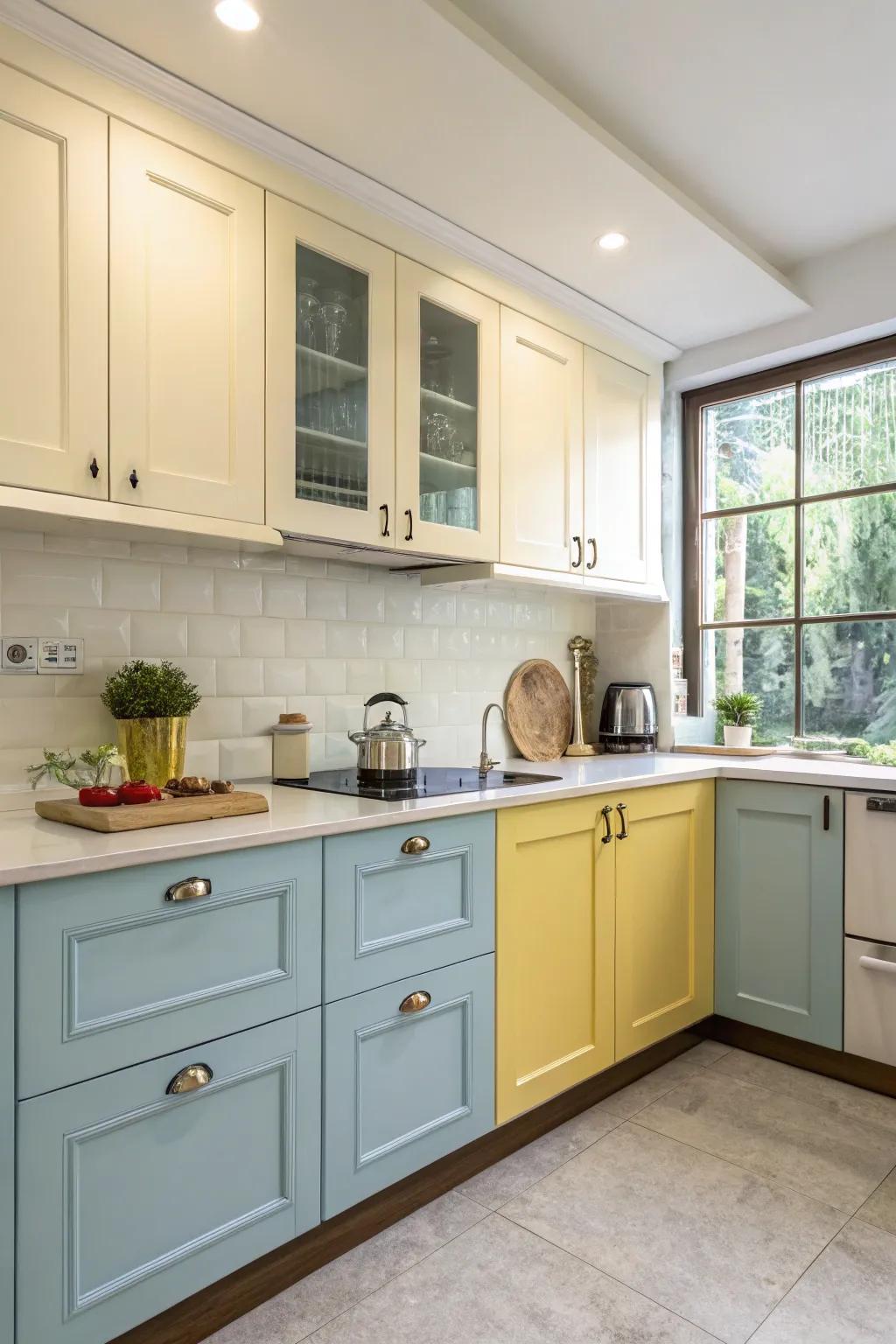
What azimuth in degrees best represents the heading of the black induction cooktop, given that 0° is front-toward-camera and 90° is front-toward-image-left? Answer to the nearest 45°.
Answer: approximately 315°

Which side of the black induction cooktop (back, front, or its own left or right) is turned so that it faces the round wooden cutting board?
left

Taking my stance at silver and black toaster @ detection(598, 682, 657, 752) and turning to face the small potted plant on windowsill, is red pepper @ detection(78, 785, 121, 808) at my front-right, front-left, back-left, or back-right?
back-right

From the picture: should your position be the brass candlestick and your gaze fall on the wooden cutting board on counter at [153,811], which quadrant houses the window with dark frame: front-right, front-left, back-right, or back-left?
back-left
